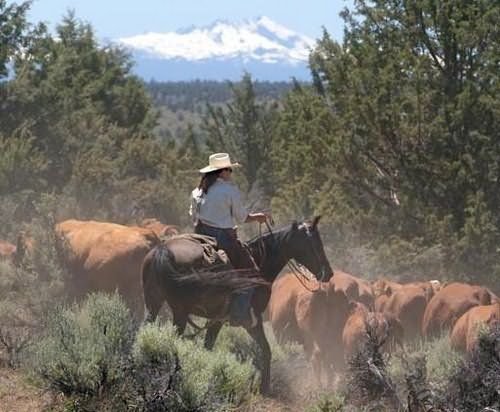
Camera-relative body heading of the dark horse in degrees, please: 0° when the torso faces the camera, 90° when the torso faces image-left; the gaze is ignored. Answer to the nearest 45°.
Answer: approximately 270°

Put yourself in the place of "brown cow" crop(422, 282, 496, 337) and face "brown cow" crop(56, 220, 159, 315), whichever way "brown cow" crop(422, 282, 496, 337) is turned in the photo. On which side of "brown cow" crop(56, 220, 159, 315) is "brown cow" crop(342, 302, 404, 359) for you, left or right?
left

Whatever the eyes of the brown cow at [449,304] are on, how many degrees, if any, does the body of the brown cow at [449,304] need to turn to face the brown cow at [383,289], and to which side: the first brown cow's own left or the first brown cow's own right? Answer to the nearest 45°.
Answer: approximately 135° to the first brown cow's own left

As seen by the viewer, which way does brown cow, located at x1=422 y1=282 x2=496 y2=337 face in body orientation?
to the viewer's right

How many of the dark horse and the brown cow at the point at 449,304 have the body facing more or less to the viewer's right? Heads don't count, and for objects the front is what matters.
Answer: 2

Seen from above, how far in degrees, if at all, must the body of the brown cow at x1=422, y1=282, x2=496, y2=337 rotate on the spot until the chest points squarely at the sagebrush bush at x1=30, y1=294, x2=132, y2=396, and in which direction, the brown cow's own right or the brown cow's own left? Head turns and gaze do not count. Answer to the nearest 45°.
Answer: approximately 135° to the brown cow's own right

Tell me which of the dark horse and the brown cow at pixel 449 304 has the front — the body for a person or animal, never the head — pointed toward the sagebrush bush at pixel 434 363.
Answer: the dark horse

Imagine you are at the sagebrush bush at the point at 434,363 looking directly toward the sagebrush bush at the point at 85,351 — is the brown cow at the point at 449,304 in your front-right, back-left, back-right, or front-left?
back-right

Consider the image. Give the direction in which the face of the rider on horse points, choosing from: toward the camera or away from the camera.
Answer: away from the camera

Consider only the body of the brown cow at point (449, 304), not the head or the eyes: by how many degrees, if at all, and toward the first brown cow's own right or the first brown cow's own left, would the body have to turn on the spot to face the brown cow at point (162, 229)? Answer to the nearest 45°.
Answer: approximately 135° to the first brown cow's own left

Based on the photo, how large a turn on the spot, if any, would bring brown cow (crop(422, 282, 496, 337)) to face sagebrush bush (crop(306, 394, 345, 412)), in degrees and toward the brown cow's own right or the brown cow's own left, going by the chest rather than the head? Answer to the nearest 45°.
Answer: approximately 90° to the brown cow's own right
